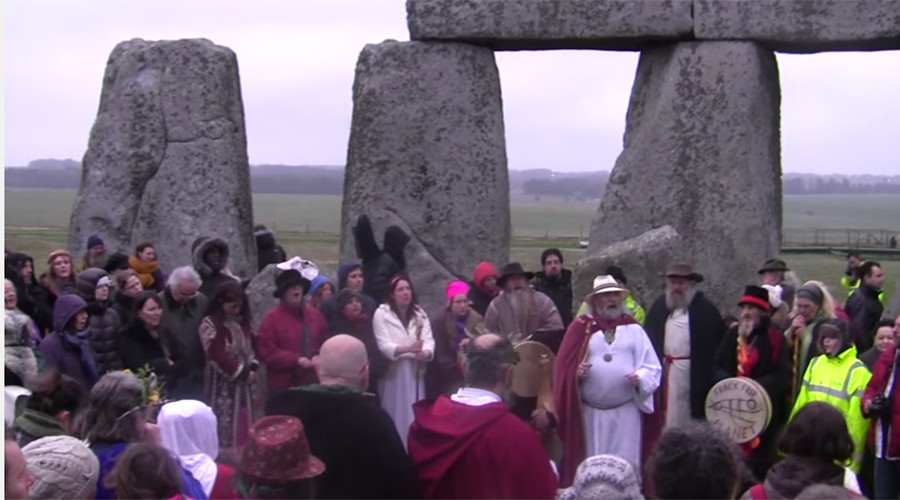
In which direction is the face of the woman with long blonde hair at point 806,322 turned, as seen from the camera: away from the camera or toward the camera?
toward the camera

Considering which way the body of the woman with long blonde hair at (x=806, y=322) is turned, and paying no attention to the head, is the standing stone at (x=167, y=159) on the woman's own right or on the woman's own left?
on the woman's own right

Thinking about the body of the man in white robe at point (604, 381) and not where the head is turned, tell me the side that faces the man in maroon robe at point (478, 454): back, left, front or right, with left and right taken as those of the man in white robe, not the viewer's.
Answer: front

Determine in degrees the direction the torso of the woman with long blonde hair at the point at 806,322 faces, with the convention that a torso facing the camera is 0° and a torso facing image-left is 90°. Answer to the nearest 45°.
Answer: approximately 45°

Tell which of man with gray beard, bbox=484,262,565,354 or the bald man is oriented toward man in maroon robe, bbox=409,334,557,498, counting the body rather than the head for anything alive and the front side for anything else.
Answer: the man with gray beard

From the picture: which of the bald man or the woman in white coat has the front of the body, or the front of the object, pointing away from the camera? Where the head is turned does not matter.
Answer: the bald man

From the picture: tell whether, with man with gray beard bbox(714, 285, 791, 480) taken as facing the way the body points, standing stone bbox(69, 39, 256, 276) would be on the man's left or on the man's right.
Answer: on the man's right

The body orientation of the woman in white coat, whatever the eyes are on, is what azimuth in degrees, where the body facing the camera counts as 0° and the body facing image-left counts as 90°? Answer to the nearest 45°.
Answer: approximately 315°

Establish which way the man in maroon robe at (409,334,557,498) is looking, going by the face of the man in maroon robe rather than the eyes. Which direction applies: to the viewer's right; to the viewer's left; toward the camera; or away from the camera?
away from the camera

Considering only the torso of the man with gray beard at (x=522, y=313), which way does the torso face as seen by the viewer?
toward the camera

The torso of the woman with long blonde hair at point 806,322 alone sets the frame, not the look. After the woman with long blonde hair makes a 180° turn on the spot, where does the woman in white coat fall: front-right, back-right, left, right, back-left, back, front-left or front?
back-left

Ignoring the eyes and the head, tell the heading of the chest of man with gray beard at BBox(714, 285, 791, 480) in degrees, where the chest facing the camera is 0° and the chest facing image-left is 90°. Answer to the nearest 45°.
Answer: approximately 45°

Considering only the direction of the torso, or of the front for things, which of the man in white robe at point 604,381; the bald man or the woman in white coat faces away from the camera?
the bald man

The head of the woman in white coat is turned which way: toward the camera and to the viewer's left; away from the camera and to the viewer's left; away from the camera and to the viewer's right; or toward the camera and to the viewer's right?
toward the camera and to the viewer's right

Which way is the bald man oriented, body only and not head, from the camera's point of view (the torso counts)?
away from the camera

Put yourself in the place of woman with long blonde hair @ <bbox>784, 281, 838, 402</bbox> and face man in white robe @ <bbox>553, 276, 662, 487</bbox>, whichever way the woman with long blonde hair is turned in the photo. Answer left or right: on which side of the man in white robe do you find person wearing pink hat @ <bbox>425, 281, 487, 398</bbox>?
right

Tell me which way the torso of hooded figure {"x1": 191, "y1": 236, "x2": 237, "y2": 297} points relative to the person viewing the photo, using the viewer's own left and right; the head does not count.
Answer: facing the viewer and to the right of the viewer
